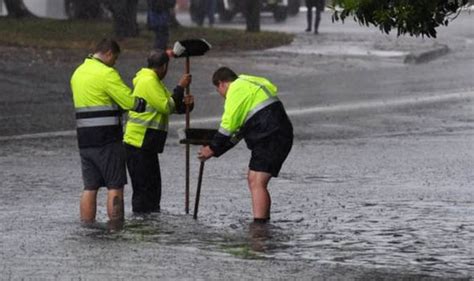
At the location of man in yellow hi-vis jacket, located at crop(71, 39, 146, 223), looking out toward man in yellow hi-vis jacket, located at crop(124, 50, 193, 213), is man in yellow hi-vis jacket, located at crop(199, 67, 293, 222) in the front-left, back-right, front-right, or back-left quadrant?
front-right

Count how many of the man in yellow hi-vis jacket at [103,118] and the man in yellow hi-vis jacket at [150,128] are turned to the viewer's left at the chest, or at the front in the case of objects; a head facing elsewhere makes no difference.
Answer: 0

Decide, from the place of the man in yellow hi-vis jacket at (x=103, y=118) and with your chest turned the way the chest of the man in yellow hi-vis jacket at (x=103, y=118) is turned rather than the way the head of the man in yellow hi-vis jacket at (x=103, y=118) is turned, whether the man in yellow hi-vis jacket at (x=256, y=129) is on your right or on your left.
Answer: on your right

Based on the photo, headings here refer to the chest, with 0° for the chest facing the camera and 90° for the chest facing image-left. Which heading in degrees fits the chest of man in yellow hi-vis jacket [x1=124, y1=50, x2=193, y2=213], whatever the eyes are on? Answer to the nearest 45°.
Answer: approximately 270°

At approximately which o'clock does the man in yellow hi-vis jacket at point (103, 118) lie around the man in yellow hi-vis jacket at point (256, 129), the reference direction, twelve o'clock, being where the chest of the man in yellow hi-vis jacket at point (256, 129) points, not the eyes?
the man in yellow hi-vis jacket at point (103, 118) is roughly at 12 o'clock from the man in yellow hi-vis jacket at point (256, 129).

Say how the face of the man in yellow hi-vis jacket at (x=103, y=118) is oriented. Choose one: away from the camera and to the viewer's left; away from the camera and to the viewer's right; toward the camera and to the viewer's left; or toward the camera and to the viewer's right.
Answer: away from the camera and to the viewer's right

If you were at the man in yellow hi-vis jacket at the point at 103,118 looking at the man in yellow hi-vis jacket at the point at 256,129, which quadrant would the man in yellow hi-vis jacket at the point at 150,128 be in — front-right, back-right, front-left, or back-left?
front-left

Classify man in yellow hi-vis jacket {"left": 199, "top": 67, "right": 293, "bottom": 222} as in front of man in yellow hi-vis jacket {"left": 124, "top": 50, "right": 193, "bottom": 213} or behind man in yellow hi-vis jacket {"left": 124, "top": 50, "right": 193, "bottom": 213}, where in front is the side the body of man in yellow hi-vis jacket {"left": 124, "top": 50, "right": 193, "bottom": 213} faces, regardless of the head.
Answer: in front

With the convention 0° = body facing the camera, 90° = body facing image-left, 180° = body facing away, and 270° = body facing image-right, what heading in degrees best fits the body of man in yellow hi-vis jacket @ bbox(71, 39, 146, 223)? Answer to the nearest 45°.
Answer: approximately 225°

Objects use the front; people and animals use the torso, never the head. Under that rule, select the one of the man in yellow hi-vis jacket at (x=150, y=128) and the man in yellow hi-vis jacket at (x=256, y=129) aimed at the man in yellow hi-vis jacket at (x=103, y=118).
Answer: the man in yellow hi-vis jacket at (x=256, y=129)

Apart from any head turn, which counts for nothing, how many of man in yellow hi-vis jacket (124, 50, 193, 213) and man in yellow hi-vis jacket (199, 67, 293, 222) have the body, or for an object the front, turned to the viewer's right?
1

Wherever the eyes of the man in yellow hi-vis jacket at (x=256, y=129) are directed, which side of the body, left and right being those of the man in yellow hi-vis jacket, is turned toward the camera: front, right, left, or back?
left

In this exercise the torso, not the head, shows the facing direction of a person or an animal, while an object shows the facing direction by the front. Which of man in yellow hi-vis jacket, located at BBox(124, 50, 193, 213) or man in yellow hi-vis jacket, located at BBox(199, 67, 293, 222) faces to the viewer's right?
man in yellow hi-vis jacket, located at BBox(124, 50, 193, 213)

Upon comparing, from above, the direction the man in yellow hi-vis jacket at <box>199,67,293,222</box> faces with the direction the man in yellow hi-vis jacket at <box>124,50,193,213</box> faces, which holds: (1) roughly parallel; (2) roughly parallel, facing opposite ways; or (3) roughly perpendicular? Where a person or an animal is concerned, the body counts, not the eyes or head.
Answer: roughly parallel, facing opposite ways
